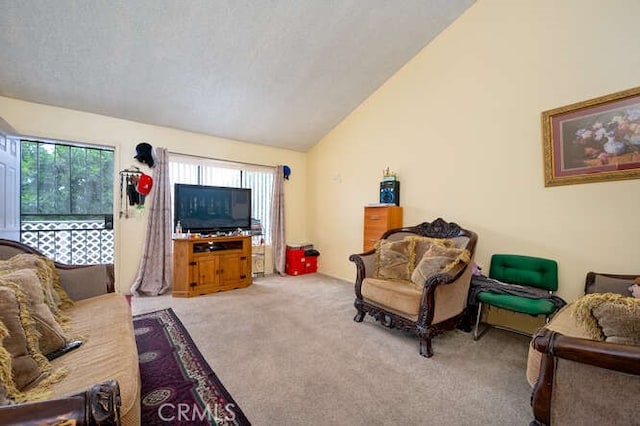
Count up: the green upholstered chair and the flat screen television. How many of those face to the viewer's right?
0

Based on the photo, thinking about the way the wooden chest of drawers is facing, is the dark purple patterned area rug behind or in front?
in front

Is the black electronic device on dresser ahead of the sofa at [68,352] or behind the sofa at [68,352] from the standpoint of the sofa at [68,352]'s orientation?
ahead

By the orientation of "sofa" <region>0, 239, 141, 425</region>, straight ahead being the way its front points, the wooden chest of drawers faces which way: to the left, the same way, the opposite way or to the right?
the opposite way

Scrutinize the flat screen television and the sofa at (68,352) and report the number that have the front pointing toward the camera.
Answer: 1

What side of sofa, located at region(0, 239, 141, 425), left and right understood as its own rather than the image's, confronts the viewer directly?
right

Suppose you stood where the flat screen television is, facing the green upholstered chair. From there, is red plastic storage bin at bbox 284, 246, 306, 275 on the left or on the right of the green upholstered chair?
left

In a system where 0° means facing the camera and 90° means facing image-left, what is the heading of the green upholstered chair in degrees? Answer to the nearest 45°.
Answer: approximately 45°

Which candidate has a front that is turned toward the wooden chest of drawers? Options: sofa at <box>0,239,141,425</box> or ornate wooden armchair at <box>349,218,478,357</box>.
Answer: the sofa

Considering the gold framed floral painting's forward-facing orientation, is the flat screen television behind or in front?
in front

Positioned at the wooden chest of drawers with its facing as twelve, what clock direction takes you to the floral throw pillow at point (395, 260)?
The floral throw pillow is roughly at 10 o'clock from the wooden chest of drawers.

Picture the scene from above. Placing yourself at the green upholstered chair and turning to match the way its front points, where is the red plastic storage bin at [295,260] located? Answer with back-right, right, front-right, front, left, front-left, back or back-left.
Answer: front-right

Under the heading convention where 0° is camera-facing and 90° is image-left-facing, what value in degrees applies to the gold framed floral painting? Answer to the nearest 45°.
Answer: approximately 45°

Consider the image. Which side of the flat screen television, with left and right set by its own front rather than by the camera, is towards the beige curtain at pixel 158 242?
right
